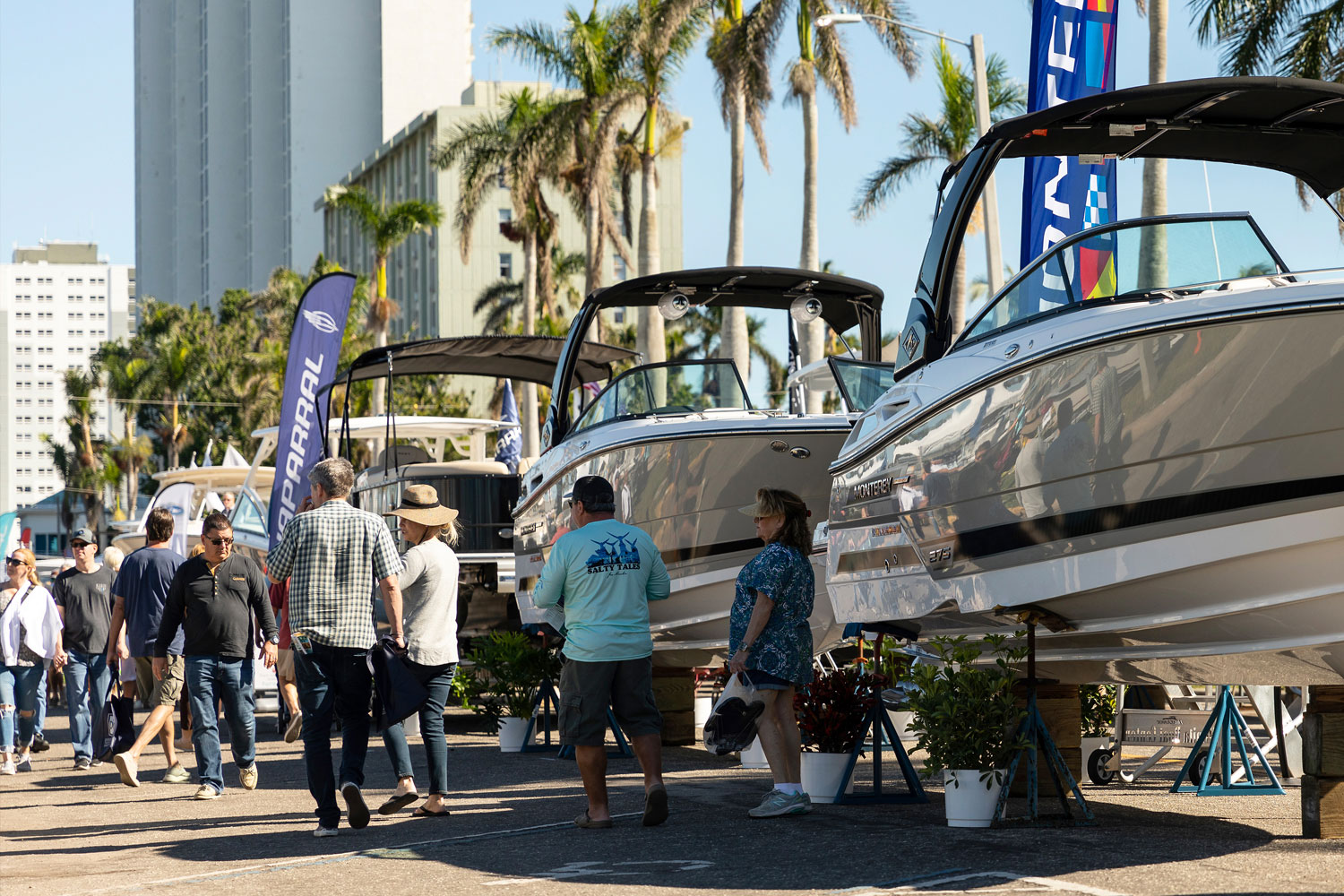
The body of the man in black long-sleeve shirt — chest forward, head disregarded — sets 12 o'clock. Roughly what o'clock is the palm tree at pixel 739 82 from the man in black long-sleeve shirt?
The palm tree is roughly at 7 o'clock from the man in black long-sleeve shirt.

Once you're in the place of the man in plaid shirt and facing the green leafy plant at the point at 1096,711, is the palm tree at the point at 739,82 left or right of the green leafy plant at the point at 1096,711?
left

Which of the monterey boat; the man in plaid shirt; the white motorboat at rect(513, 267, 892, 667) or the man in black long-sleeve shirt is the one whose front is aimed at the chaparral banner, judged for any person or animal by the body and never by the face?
the man in plaid shirt

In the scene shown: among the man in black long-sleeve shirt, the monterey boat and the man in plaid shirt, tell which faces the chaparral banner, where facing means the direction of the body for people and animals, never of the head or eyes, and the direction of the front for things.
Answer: the man in plaid shirt

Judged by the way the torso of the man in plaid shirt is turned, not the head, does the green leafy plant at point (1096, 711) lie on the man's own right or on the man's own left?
on the man's own right

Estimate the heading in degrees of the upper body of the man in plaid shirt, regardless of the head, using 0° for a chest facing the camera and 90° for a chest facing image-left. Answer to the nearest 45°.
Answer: approximately 180°

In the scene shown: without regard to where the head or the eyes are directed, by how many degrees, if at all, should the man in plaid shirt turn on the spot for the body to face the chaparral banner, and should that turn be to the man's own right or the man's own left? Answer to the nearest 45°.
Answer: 0° — they already face it
